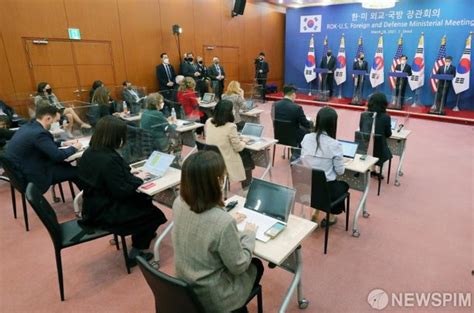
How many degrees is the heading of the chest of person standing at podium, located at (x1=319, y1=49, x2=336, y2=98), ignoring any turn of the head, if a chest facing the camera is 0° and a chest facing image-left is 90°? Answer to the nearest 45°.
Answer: approximately 45°

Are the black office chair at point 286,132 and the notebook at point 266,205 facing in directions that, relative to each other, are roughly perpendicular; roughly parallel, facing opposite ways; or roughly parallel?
roughly parallel, facing opposite ways

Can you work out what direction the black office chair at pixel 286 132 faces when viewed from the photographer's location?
facing away from the viewer and to the right of the viewer

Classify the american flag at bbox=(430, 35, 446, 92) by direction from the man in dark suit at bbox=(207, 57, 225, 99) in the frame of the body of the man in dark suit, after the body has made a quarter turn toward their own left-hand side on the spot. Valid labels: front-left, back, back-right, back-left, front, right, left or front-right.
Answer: front-right

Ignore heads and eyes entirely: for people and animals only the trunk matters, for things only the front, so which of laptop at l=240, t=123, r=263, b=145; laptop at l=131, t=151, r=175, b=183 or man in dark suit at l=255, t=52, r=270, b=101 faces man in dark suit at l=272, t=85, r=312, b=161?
man in dark suit at l=255, t=52, r=270, b=101

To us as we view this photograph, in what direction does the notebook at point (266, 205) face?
facing the viewer and to the left of the viewer

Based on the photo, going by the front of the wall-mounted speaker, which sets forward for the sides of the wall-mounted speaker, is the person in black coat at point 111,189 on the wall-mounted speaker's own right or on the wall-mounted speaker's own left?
on the wall-mounted speaker's own right

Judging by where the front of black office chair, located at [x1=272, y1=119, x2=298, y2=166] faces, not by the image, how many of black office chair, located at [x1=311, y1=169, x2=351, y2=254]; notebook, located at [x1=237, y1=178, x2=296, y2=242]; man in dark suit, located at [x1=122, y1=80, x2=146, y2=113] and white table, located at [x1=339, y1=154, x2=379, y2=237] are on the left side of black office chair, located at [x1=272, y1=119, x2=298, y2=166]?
1

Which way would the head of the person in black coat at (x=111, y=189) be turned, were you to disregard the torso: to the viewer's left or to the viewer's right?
to the viewer's right

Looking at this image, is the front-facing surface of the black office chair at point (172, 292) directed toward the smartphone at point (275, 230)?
yes

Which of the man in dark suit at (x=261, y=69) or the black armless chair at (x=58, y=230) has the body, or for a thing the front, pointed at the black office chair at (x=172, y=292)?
the man in dark suit

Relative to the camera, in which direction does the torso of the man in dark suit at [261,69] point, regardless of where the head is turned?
toward the camera

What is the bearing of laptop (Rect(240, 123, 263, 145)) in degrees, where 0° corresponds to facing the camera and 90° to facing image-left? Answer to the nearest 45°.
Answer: approximately 45°

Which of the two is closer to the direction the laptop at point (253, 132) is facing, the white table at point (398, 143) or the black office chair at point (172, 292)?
the black office chair

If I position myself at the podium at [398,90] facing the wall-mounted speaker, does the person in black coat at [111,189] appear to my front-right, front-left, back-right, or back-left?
front-left

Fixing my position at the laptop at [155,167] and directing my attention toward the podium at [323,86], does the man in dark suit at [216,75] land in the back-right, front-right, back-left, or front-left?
front-left

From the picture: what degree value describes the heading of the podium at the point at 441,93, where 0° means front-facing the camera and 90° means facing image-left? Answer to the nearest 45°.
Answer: approximately 45°

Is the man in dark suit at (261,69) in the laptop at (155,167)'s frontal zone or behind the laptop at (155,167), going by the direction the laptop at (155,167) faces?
behind
